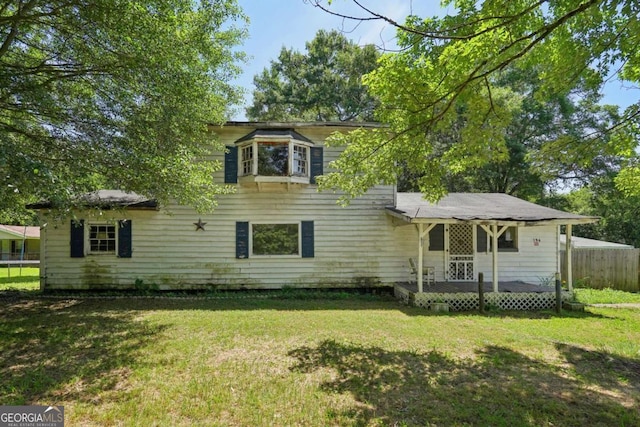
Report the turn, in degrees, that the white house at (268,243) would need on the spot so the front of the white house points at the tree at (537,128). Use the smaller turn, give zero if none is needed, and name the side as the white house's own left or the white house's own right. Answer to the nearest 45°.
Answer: approximately 135° to the white house's own left

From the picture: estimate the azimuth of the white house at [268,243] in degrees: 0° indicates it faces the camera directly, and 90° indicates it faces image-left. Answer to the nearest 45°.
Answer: approximately 0°

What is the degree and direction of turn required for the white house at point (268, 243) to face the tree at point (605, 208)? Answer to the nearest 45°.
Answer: approximately 135° to its left

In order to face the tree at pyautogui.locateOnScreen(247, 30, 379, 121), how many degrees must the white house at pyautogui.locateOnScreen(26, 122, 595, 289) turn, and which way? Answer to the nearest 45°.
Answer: approximately 180°
